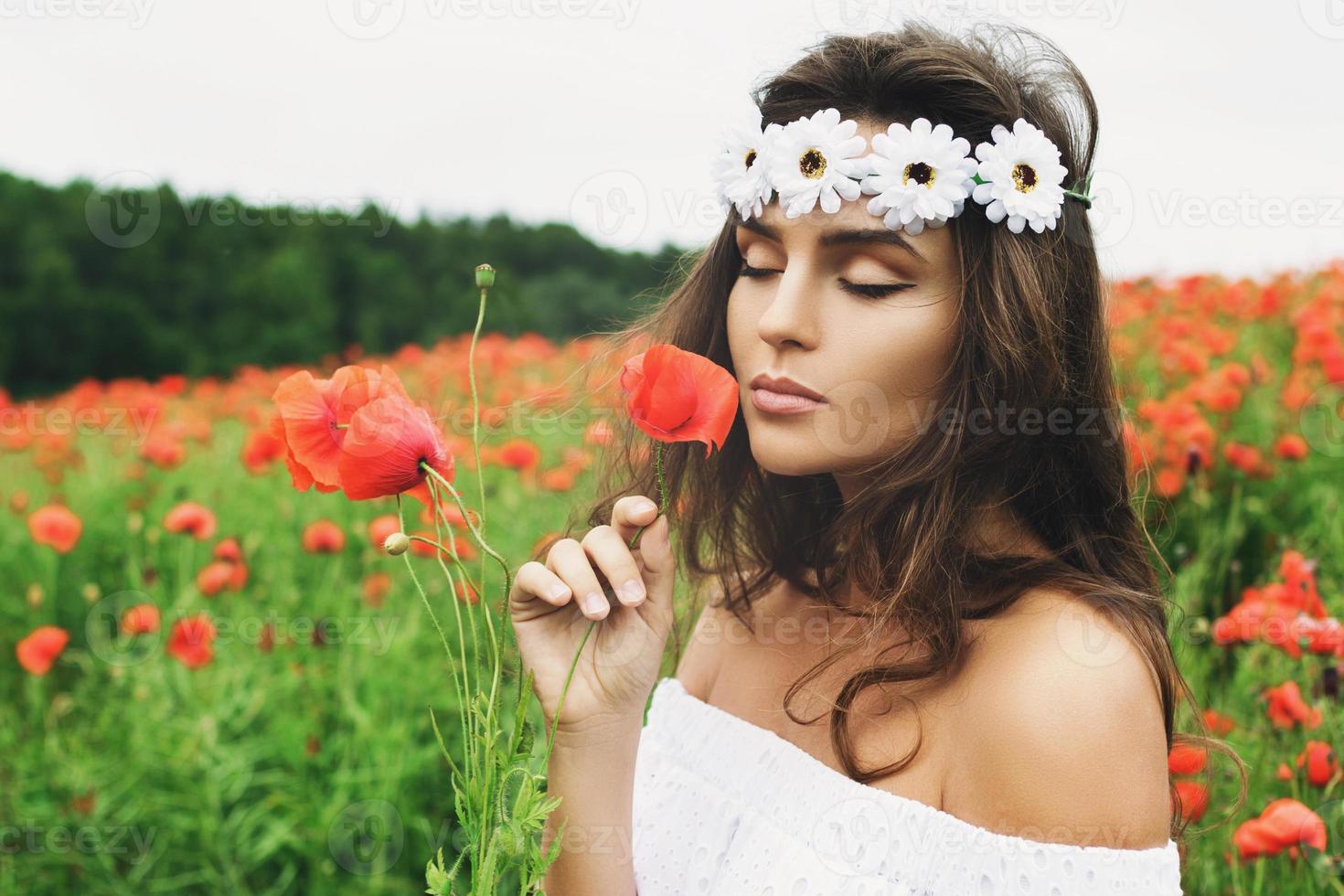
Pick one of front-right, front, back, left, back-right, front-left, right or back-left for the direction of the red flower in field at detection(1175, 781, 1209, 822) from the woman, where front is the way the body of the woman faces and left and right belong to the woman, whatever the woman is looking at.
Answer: back

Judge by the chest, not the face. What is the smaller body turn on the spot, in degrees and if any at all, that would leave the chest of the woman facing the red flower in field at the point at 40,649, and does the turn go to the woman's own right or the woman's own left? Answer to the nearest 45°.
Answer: approximately 90° to the woman's own right

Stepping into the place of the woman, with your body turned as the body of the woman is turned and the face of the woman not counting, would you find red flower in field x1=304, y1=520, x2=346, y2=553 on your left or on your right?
on your right

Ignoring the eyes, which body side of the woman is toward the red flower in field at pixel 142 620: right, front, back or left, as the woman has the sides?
right

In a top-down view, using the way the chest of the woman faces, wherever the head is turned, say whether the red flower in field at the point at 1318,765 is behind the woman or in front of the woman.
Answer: behind

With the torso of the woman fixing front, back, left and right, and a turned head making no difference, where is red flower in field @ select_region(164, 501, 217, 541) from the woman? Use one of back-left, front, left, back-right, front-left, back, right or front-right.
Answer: right

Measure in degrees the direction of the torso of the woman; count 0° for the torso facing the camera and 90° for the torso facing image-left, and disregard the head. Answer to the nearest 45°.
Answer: approximately 45°

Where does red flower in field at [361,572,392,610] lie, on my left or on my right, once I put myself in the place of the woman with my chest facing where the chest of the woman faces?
on my right

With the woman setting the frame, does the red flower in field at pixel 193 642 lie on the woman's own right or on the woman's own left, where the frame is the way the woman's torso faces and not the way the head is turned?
on the woman's own right

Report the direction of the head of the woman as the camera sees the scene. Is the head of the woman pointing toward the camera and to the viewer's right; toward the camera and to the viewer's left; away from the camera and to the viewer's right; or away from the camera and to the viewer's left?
toward the camera and to the viewer's left

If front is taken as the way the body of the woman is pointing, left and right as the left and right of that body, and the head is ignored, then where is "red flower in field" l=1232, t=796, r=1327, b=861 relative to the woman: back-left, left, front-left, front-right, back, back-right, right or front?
back
